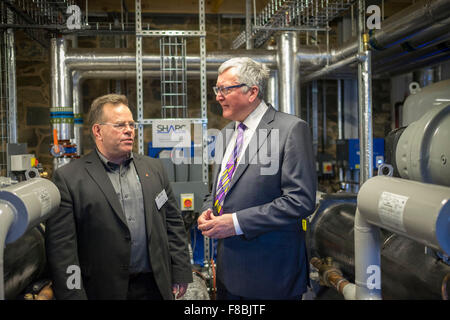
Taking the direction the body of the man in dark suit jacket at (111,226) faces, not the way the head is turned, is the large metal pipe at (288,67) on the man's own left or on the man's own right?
on the man's own left

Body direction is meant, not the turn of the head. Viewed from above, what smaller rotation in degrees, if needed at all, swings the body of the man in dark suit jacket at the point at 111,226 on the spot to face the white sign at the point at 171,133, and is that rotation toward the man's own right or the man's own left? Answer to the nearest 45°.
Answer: approximately 135° to the man's own left

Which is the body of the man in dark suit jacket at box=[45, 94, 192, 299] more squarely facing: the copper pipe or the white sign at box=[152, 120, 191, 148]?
the copper pipe

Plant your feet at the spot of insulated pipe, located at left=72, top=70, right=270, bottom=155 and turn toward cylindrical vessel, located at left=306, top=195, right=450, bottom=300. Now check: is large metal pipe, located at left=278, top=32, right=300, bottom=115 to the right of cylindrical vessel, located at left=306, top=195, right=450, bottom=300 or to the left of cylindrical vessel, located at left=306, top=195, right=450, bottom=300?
left

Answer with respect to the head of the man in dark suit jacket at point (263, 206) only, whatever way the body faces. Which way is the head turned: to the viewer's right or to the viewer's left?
to the viewer's left

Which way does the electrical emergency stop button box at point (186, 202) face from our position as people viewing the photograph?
facing the viewer

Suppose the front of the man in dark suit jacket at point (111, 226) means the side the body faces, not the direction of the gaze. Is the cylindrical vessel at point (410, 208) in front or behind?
in front

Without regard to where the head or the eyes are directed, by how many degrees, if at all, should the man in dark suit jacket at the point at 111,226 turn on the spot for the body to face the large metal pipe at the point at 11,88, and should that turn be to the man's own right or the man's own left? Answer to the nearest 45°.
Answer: approximately 135° to the man's own left

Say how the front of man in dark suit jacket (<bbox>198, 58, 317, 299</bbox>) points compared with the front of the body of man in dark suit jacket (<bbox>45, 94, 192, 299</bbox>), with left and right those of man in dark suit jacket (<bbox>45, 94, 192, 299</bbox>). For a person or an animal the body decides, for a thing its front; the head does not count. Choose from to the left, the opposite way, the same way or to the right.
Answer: to the right

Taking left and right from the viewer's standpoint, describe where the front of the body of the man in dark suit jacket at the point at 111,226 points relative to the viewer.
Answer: facing the viewer and to the right of the viewer

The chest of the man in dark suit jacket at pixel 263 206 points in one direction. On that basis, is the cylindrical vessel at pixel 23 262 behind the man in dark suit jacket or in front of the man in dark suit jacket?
in front

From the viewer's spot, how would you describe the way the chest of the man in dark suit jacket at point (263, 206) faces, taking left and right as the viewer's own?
facing the viewer and to the left of the viewer

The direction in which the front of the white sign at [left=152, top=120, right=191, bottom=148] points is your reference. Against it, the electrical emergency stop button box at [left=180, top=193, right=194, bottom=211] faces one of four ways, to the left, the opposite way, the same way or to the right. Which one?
the same way

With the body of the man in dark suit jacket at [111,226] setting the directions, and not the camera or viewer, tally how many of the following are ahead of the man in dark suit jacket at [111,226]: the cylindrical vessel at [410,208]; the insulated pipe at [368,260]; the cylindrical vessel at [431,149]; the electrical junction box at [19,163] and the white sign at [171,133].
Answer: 3
